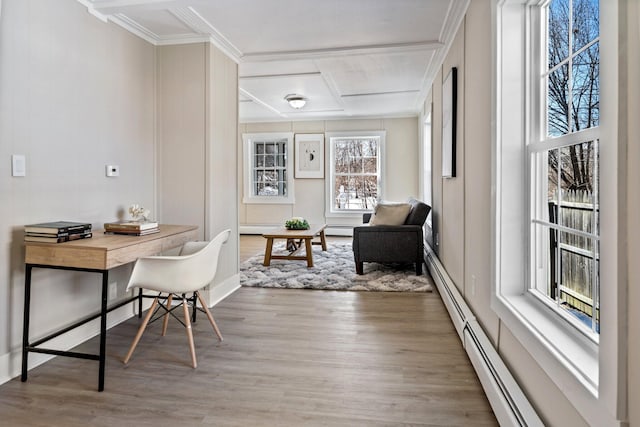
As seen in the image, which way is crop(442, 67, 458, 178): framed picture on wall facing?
to the viewer's left

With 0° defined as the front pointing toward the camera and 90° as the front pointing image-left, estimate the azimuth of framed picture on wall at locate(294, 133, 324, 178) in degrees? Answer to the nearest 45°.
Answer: approximately 0°

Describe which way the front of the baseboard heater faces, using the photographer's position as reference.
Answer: facing to the left of the viewer

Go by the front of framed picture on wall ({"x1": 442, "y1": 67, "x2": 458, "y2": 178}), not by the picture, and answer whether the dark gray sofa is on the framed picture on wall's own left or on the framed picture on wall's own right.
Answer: on the framed picture on wall's own right

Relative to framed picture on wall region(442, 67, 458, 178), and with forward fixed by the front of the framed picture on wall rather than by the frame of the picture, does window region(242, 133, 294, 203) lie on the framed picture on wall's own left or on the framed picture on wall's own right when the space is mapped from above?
on the framed picture on wall's own right
